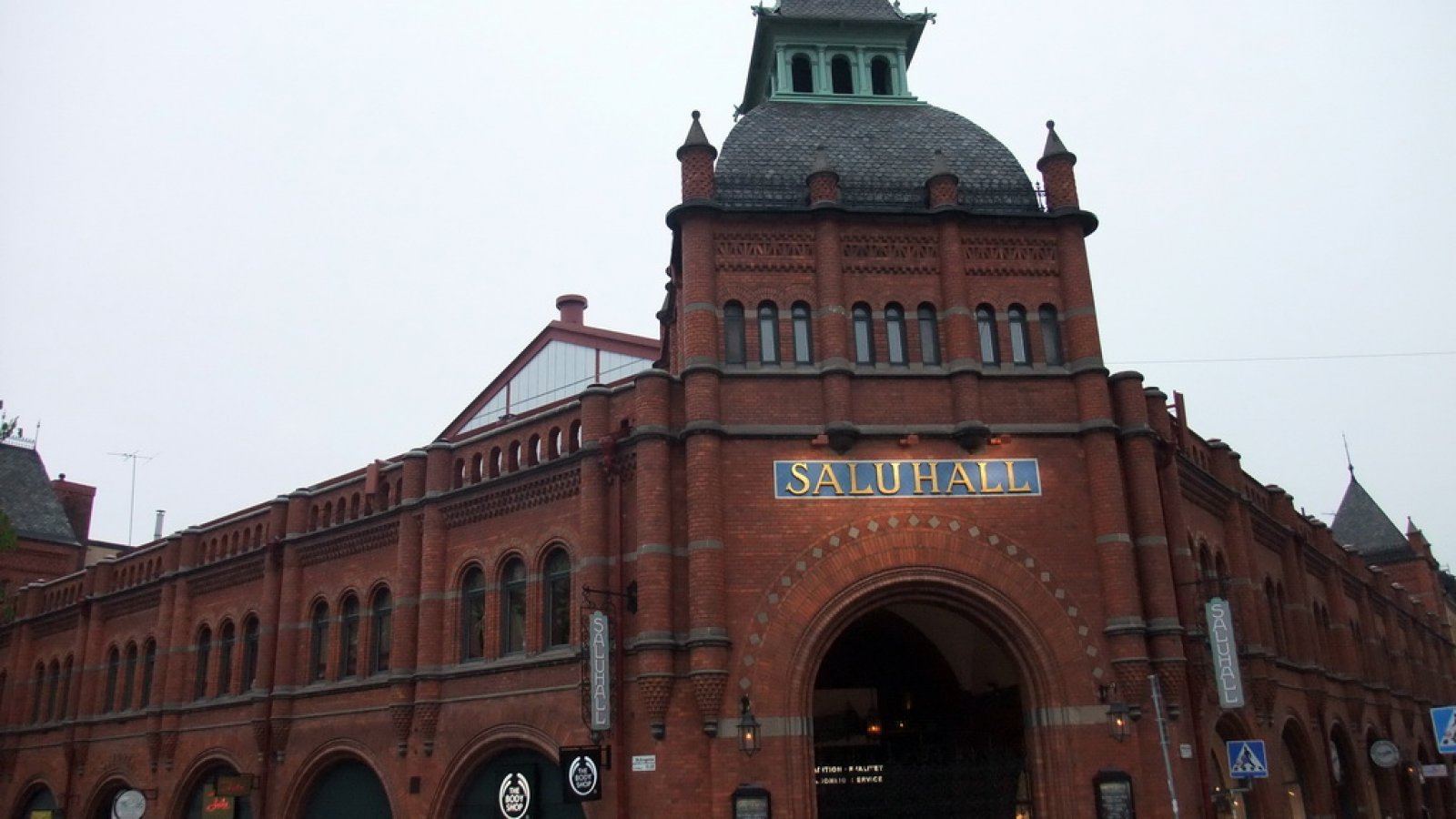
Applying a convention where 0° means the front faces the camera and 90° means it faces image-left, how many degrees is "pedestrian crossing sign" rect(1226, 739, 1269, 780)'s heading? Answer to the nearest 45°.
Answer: approximately 0°

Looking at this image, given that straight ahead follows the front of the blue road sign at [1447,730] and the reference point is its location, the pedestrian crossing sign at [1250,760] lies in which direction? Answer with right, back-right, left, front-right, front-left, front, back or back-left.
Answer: back-right

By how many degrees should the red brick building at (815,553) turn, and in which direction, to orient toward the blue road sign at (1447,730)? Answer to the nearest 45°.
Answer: approximately 45° to its left

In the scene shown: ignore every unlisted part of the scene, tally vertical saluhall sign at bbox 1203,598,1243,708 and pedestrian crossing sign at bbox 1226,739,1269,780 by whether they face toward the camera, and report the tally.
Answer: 2

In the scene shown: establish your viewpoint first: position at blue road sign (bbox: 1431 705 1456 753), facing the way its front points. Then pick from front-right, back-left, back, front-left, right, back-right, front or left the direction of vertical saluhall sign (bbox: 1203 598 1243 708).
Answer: back-right
